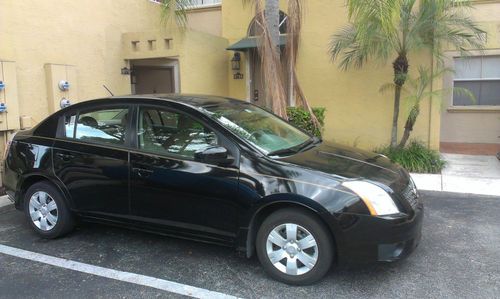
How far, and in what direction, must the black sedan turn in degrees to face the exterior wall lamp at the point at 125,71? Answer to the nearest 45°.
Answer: approximately 135° to its left

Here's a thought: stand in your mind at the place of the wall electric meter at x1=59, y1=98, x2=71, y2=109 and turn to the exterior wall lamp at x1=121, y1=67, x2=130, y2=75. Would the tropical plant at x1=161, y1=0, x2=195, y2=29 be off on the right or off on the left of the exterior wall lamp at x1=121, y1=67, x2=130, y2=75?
right

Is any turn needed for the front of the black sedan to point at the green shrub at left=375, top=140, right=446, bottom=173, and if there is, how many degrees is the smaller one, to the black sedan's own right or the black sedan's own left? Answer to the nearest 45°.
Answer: approximately 90° to the black sedan's own left

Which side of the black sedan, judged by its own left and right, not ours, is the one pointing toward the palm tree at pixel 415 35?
left

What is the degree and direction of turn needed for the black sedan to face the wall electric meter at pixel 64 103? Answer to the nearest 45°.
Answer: approximately 180°

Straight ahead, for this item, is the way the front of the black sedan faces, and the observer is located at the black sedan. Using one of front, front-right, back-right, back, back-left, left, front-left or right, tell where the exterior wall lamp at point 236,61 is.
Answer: back-left

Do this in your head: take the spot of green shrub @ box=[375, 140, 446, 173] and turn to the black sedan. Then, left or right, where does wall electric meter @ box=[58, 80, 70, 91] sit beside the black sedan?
right

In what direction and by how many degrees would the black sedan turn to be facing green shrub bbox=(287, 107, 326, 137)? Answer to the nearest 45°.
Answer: approximately 135° to its left

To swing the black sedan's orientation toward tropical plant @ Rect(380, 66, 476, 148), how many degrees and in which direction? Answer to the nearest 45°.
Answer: approximately 90° to its left

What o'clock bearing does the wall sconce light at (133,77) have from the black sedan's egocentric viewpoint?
The wall sconce light is roughly at 7 o'clock from the black sedan.

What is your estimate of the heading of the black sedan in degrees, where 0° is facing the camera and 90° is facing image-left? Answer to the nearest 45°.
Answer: approximately 315°
